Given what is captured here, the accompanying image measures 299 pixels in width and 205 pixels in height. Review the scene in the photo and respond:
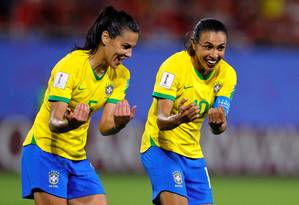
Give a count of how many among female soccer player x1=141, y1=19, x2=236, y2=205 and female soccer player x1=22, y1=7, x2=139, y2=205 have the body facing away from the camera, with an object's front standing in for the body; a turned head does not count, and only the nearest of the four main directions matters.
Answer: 0

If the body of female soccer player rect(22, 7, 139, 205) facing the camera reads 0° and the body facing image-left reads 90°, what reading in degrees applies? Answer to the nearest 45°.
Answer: approximately 315°

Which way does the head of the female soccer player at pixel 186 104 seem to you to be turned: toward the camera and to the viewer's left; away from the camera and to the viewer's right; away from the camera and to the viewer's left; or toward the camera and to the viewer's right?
toward the camera and to the viewer's right

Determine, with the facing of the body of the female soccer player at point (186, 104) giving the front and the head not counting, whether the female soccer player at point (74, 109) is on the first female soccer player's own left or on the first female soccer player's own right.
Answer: on the first female soccer player's own right

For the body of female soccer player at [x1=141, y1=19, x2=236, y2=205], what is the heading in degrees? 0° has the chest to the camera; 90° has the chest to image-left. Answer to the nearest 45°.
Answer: approximately 315°

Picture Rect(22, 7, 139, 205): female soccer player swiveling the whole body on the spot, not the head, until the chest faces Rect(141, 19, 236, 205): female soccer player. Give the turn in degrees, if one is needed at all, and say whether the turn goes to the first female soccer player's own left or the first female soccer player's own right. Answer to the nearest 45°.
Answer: approximately 45° to the first female soccer player's own left

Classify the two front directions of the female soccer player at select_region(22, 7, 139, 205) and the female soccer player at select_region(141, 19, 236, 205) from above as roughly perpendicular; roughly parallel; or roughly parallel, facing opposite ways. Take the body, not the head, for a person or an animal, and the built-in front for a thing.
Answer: roughly parallel
